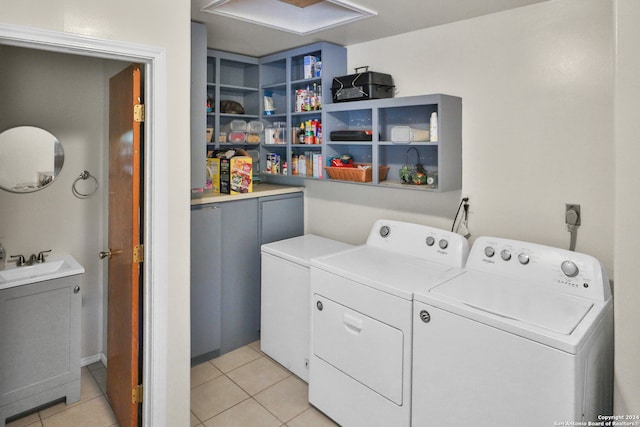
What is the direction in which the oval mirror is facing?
toward the camera

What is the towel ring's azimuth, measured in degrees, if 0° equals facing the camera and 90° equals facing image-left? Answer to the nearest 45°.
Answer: approximately 0°

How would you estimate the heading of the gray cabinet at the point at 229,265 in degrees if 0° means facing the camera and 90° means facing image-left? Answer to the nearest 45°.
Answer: approximately 315°

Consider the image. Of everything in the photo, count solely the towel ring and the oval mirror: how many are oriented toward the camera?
2

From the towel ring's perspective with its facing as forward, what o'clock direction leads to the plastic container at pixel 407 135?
The plastic container is roughly at 10 o'clock from the towel ring.

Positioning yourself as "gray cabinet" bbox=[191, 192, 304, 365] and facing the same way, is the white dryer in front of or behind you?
in front

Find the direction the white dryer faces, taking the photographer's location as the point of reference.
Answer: facing the viewer and to the left of the viewer
